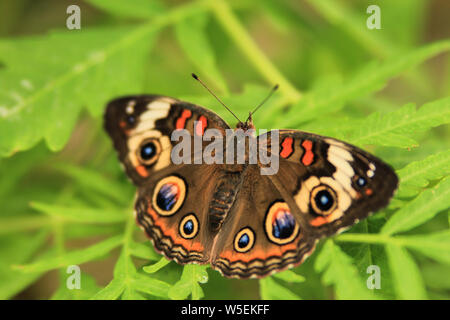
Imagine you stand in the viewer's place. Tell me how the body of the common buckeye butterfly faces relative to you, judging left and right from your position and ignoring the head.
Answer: facing away from the viewer
